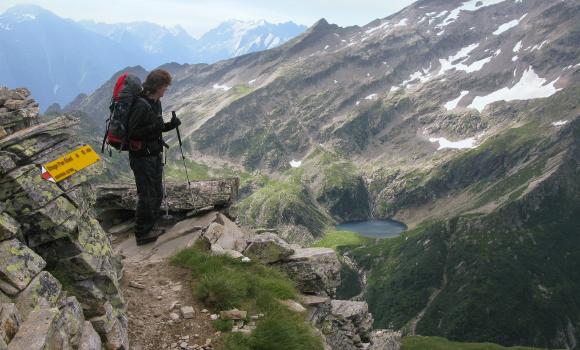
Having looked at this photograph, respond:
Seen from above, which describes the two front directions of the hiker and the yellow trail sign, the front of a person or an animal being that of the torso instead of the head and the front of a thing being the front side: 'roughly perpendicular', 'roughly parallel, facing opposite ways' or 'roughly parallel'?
roughly perpendicular

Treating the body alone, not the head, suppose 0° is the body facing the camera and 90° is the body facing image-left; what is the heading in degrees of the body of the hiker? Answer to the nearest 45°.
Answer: approximately 270°

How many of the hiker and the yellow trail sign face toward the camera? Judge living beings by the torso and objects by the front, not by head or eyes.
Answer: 1

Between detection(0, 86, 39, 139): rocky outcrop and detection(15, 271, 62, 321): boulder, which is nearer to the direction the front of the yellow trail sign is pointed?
the boulder

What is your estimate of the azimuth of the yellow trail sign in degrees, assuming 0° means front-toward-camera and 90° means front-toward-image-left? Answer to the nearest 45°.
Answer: approximately 0°

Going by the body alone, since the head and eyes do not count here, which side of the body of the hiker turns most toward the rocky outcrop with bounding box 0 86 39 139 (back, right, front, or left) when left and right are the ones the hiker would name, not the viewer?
back

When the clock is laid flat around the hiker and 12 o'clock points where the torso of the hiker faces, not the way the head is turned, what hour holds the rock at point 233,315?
The rock is roughly at 3 o'clock from the hiker.
